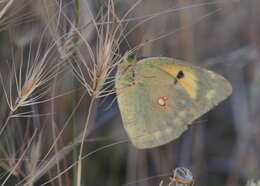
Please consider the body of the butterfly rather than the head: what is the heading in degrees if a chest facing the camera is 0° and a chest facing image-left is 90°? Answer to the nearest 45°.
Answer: approximately 90°
